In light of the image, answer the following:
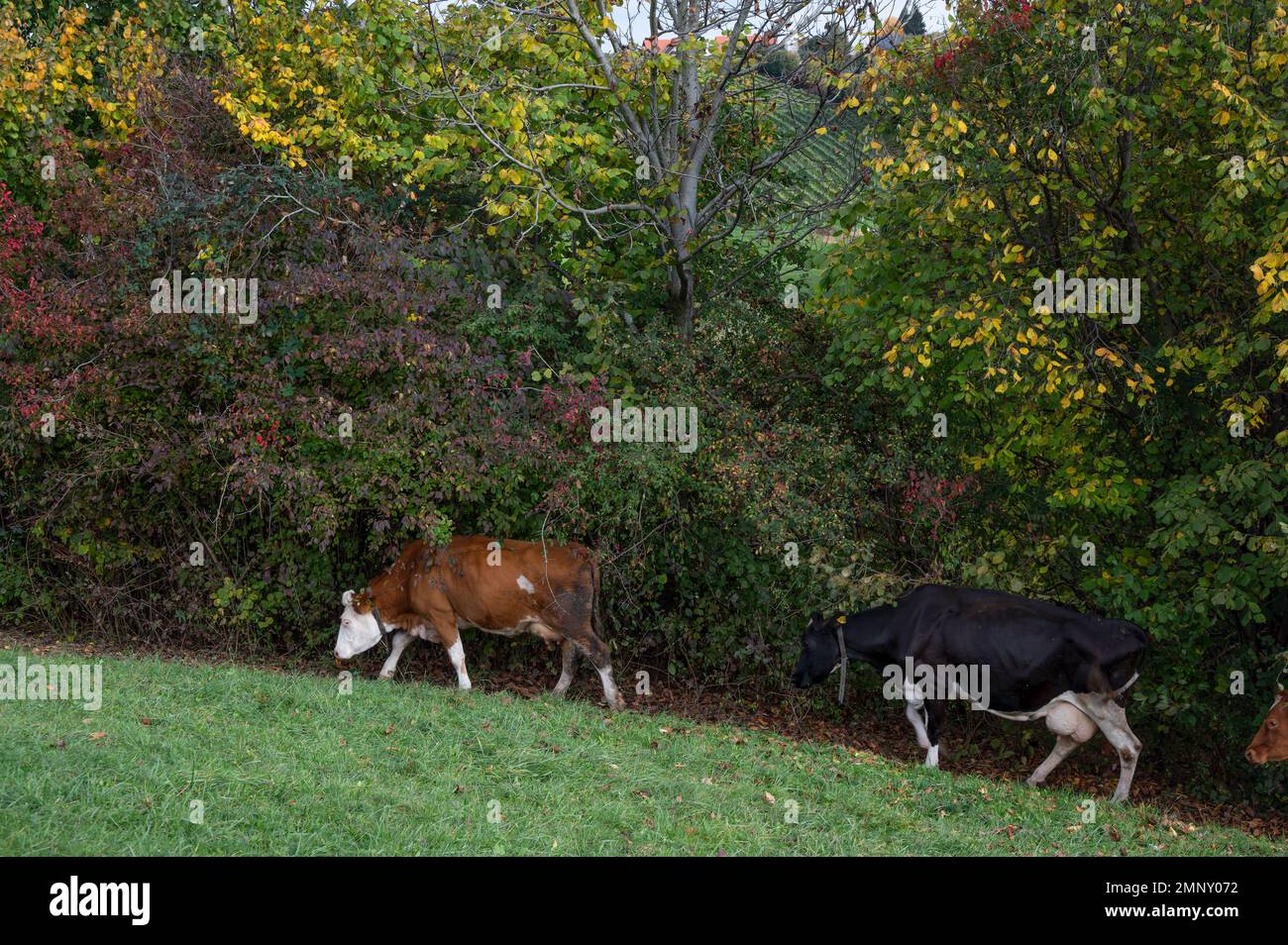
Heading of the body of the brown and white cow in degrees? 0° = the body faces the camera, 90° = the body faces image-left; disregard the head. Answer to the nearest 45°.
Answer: approximately 90°

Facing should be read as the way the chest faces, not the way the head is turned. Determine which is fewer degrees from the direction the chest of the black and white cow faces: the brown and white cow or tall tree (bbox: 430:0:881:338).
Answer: the brown and white cow

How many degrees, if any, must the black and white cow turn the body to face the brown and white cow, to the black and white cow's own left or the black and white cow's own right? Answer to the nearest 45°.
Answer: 0° — it already faces it

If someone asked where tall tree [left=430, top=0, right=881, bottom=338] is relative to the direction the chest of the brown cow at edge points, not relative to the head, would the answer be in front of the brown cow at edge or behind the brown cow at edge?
in front

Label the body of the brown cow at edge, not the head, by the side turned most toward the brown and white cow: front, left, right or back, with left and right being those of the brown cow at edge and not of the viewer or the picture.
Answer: front

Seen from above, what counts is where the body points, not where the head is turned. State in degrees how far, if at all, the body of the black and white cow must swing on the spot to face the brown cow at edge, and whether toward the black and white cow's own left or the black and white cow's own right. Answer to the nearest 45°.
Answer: approximately 180°

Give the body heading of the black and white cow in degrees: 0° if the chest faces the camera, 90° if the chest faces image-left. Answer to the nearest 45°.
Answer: approximately 90°

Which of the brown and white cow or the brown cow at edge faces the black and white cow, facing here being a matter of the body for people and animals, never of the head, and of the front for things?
the brown cow at edge

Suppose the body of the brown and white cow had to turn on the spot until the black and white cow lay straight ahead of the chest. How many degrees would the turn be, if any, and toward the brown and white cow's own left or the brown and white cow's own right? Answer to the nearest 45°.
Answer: approximately 135° to the brown and white cow's own left

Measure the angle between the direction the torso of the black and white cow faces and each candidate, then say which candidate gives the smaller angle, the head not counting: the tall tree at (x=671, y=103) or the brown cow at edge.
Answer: the tall tree

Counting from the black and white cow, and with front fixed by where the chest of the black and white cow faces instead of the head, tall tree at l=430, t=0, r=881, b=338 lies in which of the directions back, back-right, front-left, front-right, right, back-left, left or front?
front-right

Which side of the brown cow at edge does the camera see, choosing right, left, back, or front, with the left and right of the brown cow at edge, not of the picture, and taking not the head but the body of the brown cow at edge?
left
